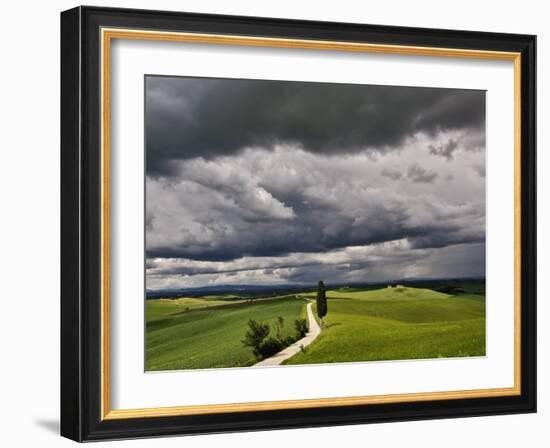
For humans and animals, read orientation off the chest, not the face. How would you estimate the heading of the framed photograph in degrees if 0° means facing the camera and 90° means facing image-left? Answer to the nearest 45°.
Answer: approximately 315°
